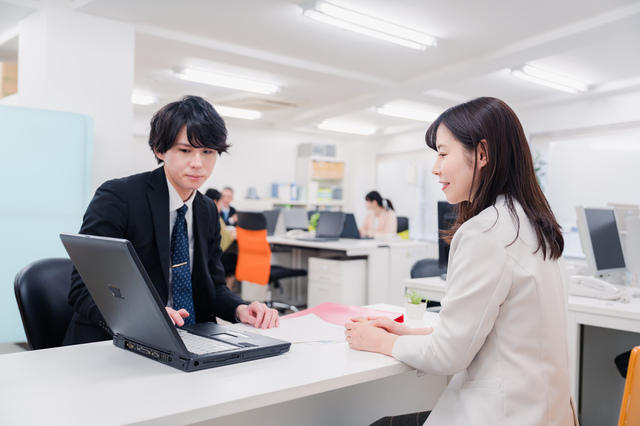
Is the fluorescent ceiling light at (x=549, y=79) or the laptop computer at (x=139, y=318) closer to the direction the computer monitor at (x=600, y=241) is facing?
the laptop computer

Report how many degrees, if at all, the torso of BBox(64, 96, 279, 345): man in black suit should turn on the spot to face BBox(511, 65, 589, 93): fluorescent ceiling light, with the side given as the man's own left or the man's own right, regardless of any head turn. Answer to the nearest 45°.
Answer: approximately 90° to the man's own left
